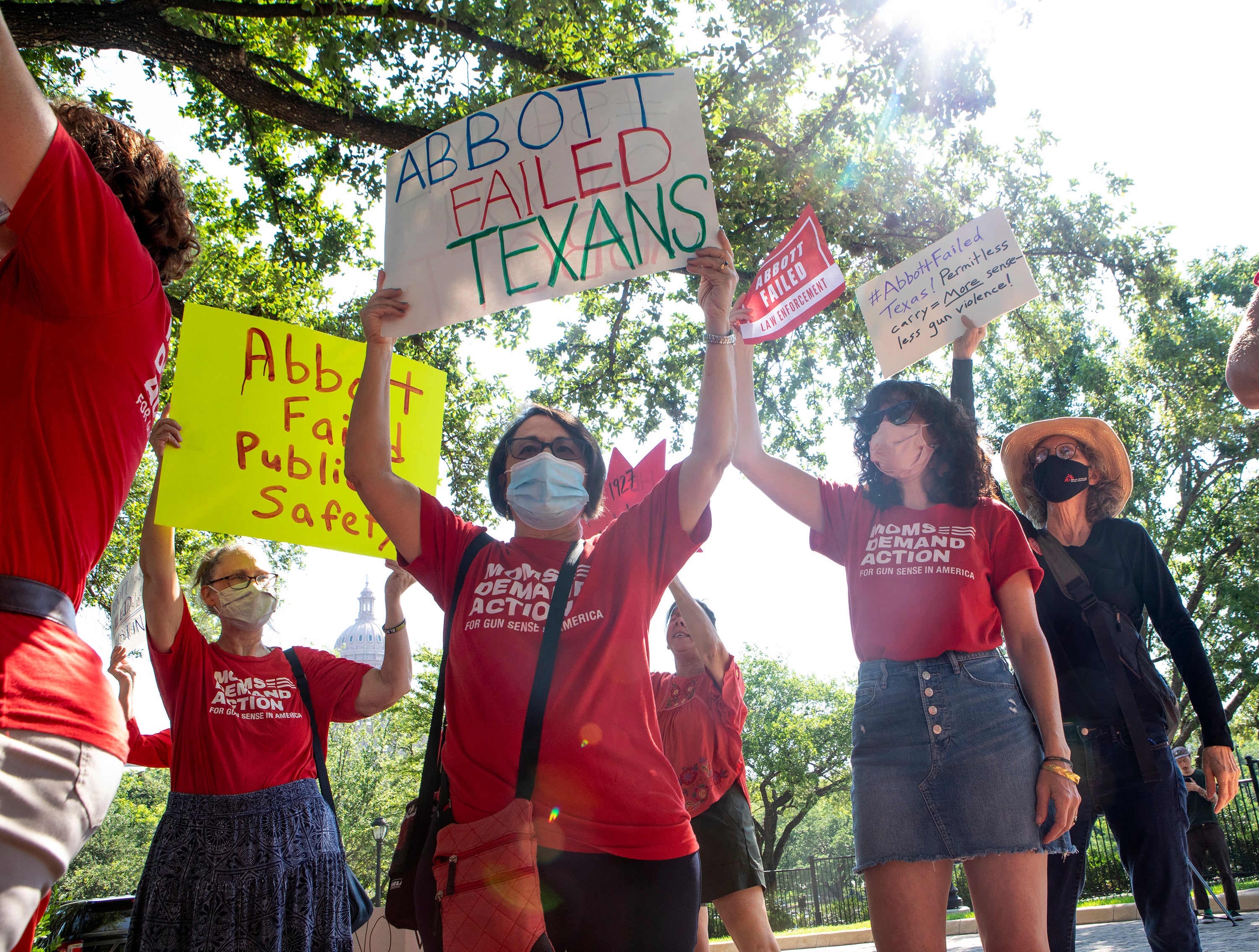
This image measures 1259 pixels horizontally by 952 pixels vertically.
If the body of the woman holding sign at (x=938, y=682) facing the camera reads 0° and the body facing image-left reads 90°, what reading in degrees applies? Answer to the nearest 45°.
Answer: approximately 0°

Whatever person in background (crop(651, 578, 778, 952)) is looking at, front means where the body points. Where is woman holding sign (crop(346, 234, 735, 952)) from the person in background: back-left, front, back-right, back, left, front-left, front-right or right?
front-left

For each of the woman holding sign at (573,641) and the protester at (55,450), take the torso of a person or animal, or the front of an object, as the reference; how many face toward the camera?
1

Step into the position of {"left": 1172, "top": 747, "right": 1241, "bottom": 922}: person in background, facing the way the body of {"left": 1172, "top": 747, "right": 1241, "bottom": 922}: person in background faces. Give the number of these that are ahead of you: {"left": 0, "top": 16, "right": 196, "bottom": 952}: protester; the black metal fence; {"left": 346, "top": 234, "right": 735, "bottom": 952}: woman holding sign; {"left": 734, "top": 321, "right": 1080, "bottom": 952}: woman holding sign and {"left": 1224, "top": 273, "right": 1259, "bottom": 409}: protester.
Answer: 4

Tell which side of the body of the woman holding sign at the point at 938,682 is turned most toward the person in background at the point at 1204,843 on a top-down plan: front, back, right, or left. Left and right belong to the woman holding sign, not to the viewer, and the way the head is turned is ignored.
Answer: back
